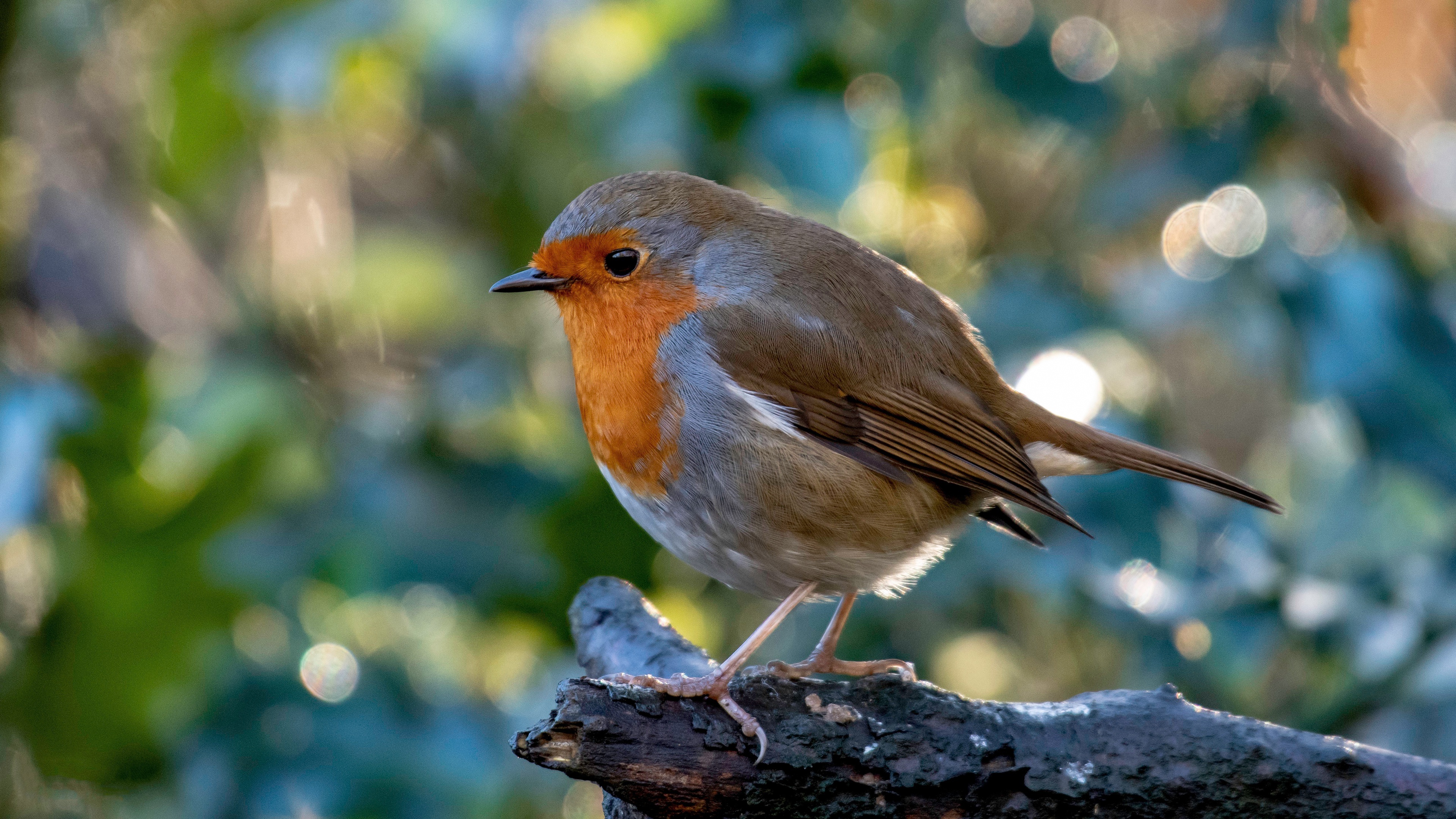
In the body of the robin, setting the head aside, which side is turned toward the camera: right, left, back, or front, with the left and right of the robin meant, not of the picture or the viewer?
left
